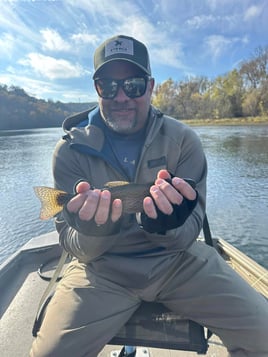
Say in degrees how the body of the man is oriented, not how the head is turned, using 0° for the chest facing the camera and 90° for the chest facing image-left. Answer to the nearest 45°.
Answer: approximately 0°
